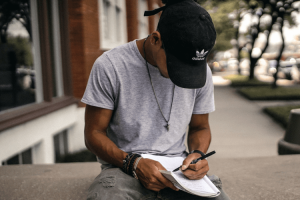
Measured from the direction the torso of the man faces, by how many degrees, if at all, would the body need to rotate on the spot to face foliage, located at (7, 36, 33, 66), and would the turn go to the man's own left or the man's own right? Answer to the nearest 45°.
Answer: approximately 180°

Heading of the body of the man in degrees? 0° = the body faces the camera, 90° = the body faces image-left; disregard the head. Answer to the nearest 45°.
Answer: approximately 315°

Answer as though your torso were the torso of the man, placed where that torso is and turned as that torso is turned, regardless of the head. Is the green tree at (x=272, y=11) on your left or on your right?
on your left

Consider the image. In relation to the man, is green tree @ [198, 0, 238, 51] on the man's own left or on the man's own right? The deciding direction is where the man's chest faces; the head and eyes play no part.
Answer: on the man's own left

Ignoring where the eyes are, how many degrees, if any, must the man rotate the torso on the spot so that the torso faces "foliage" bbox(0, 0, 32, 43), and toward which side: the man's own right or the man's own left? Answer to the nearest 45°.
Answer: approximately 180°

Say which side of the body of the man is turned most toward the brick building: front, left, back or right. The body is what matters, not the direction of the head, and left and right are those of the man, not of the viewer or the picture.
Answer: back
